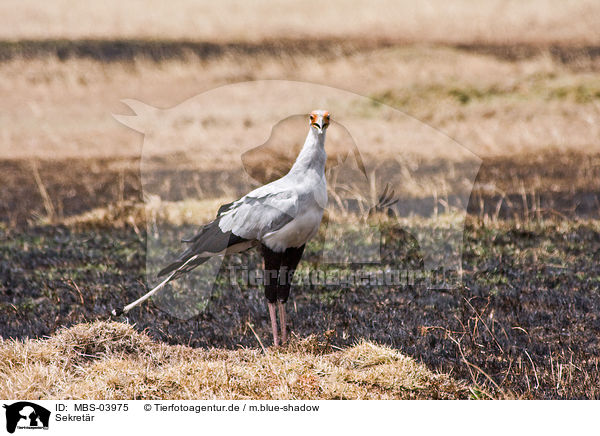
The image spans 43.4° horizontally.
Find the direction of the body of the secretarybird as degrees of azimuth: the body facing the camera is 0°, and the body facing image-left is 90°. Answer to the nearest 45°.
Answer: approximately 270°
